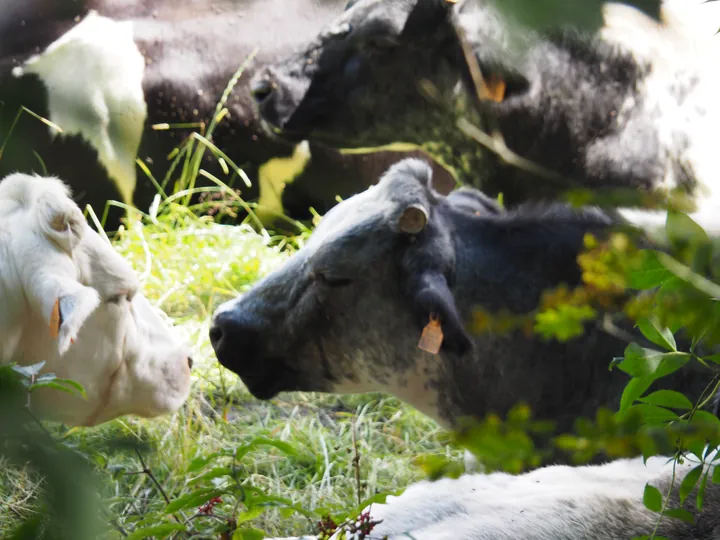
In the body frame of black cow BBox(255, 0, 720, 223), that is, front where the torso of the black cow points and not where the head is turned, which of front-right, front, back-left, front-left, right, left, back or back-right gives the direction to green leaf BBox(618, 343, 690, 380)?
left

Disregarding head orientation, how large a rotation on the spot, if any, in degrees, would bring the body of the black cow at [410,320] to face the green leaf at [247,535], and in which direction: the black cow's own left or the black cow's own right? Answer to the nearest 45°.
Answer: approximately 90° to the black cow's own left

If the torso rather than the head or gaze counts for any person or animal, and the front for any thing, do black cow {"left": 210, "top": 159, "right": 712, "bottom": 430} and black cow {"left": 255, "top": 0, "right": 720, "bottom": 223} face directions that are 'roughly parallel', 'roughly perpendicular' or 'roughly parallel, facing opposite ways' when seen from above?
roughly parallel

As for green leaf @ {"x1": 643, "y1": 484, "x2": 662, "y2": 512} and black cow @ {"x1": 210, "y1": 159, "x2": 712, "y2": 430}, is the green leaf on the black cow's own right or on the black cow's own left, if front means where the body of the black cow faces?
on the black cow's own left

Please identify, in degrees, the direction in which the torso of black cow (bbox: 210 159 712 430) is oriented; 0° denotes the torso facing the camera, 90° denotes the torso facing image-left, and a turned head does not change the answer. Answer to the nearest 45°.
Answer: approximately 90°

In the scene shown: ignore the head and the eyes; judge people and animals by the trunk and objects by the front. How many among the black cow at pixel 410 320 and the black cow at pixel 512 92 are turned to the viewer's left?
2

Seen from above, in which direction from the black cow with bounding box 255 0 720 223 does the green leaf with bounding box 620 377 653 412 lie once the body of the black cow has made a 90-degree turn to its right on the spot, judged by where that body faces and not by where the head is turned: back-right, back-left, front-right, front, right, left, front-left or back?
back

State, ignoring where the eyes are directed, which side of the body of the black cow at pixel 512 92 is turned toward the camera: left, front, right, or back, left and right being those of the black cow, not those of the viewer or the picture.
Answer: left

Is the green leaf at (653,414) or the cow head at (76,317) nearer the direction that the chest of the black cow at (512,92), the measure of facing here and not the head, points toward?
the cow head

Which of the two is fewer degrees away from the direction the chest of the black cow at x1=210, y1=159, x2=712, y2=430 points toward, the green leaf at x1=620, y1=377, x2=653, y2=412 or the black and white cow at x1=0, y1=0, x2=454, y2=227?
the black and white cow
